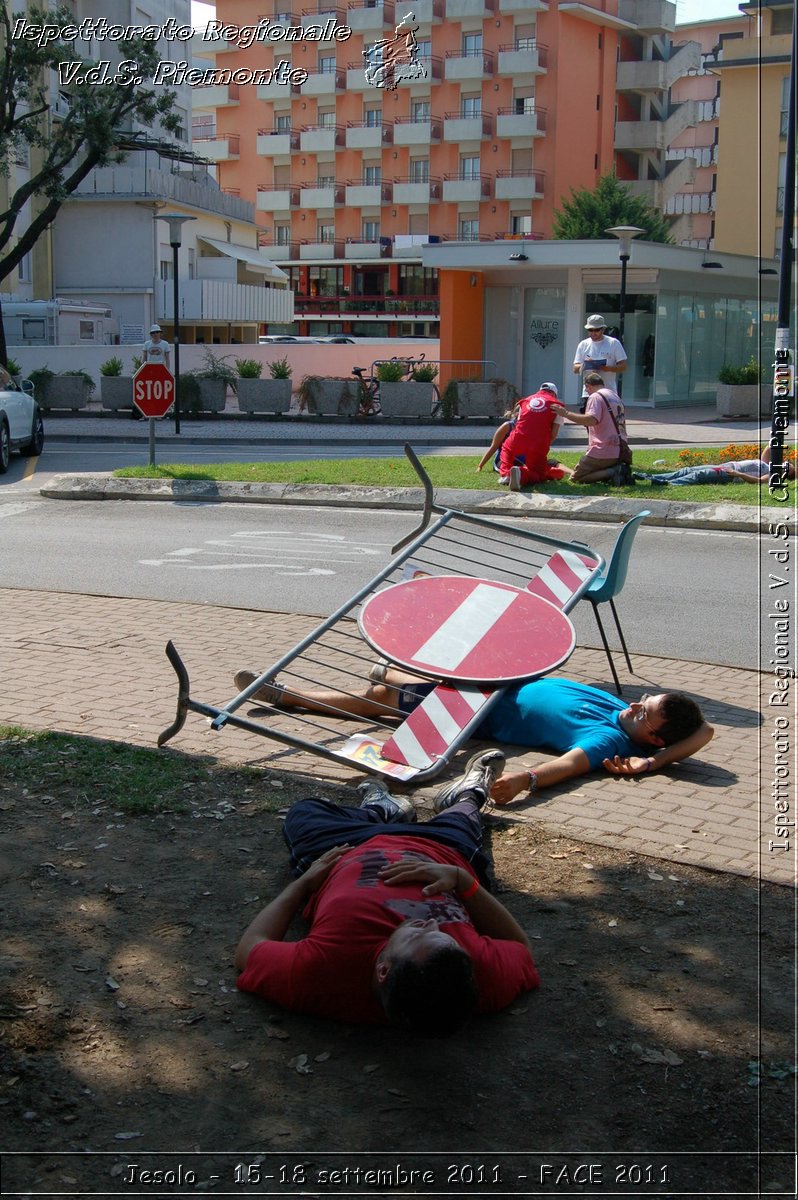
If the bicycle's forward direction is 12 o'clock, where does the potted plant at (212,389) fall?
The potted plant is roughly at 6 o'clock from the bicycle.

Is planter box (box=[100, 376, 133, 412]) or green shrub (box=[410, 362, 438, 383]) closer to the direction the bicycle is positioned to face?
the green shrub

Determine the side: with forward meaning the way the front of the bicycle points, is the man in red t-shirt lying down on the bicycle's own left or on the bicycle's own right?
on the bicycle's own right

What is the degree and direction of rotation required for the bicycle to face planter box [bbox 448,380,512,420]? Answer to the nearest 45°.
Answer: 0° — it already faces it

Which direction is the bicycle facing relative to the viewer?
to the viewer's right

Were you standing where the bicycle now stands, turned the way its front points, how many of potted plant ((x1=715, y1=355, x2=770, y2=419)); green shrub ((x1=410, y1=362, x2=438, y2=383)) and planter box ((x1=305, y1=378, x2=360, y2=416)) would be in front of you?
2

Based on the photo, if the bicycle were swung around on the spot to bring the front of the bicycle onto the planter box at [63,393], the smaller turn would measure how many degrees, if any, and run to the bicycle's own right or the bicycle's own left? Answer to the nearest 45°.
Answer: approximately 180°

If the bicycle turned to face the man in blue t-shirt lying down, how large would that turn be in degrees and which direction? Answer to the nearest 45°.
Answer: approximately 90° to its right
